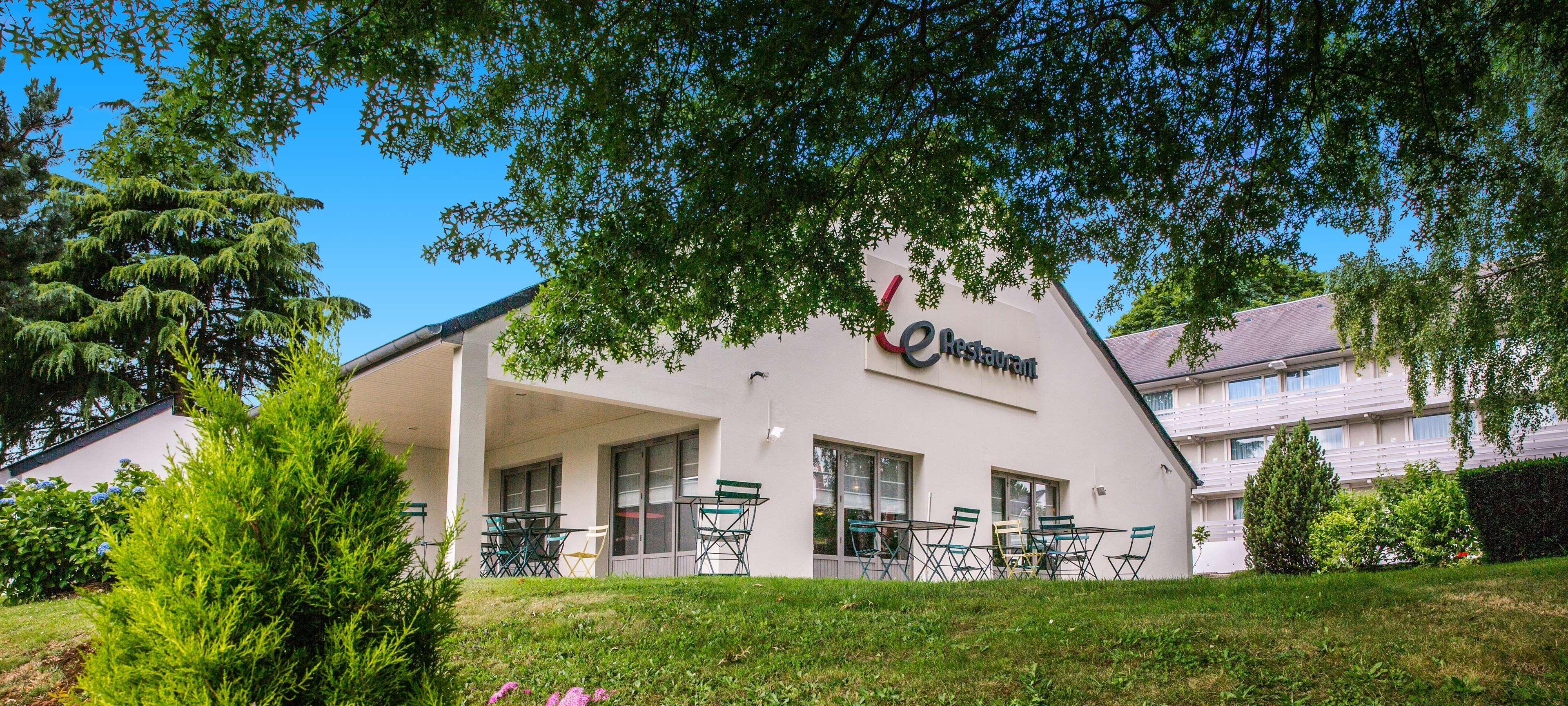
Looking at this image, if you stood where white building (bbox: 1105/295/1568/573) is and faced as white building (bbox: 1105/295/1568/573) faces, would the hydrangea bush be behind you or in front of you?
in front

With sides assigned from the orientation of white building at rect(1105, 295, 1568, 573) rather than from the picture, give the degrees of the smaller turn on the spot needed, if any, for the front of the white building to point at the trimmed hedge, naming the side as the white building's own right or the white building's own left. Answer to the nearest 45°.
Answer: approximately 45° to the white building's own left

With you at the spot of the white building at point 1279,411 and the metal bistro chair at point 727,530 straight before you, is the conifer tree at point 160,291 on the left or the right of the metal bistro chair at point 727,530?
right

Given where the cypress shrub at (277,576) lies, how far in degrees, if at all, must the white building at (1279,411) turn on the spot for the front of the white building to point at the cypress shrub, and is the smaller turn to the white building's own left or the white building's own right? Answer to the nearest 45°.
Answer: approximately 45° to the white building's own left

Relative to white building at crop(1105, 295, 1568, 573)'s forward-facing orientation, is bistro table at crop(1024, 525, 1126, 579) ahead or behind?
ahead

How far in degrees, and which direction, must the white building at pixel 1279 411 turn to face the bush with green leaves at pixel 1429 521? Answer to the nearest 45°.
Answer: approximately 45° to its left

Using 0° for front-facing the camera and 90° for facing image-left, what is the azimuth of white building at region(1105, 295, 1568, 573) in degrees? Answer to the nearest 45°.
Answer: approximately 45°

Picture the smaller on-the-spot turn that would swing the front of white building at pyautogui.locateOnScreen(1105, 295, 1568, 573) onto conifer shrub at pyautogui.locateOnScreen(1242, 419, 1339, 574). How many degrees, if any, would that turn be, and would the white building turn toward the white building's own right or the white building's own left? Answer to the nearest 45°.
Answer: approximately 45° to the white building's own left

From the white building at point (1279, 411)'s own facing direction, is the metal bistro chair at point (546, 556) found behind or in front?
in front
